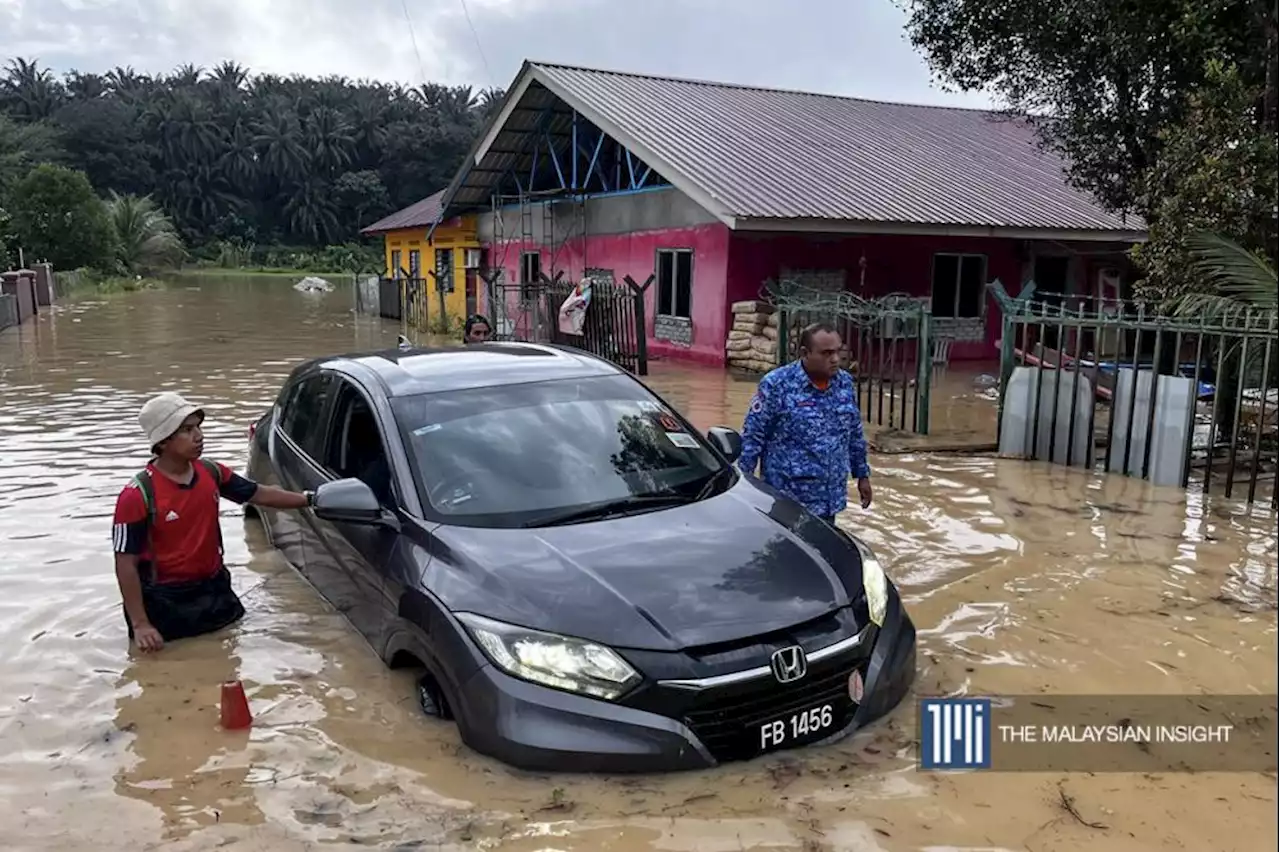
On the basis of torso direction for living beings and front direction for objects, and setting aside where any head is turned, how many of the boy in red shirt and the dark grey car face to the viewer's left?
0

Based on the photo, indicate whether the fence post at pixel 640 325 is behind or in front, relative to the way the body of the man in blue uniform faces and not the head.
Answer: behind

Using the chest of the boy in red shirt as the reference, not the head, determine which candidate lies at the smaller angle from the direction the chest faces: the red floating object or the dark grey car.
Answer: the dark grey car

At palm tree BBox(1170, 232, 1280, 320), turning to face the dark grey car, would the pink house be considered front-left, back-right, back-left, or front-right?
back-right

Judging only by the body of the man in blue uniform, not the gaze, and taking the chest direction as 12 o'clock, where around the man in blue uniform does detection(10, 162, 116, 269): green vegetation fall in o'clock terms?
The green vegetation is roughly at 6 o'clock from the man in blue uniform.

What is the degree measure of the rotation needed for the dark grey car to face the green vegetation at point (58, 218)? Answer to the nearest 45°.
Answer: approximately 180°

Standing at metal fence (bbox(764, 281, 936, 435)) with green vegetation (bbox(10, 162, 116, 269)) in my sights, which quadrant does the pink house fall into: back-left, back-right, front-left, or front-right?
front-right

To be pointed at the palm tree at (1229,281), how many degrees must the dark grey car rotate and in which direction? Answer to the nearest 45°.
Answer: approximately 90° to its left

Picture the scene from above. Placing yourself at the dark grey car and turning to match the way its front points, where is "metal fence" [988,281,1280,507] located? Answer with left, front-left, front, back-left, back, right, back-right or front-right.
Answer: left

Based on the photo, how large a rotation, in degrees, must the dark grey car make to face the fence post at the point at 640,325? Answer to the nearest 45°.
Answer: approximately 135° to its left

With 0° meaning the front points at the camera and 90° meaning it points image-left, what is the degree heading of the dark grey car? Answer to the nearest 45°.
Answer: approximately 315°

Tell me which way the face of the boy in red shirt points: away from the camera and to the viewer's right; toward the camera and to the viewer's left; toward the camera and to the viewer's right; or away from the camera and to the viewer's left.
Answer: toward the camera and to the viewer's right

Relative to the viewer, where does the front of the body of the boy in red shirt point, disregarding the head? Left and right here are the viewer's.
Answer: facing the viewer and to the right of the viewer

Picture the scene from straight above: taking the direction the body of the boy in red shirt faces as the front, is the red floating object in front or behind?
in front

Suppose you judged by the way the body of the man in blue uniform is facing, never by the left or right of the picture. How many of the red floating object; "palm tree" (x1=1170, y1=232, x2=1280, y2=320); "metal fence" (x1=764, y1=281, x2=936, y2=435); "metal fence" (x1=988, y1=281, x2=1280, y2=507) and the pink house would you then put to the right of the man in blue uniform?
1
